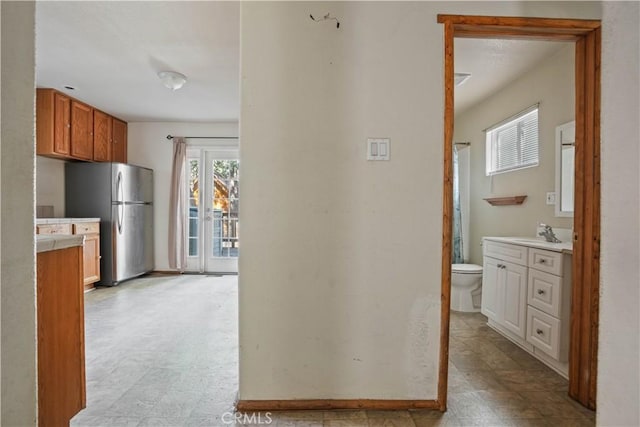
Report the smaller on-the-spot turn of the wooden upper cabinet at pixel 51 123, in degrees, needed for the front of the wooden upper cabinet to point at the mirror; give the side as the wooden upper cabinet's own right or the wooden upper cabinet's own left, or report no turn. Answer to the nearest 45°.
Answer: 0° — it already faces it

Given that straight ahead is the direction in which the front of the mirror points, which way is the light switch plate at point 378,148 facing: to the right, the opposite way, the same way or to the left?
to the left

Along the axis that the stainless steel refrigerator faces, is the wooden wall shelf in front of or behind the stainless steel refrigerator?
in front

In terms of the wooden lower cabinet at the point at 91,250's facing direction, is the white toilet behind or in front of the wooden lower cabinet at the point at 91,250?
in front

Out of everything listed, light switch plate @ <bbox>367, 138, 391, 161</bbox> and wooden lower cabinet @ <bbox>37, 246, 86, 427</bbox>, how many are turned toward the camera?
1

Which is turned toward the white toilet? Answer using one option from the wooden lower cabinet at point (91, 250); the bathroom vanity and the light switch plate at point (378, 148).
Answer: the wooden lower cabinet

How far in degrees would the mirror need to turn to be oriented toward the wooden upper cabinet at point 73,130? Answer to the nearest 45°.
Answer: approximately 45° to its right

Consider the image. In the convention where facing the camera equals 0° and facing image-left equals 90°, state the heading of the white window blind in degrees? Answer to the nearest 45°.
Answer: approximately 45°

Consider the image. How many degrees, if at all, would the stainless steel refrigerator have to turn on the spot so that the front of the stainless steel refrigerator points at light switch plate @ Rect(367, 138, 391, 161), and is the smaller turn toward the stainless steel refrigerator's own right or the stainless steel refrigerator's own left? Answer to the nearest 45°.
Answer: approximately 45° to the stainless steel refrigerator's own right

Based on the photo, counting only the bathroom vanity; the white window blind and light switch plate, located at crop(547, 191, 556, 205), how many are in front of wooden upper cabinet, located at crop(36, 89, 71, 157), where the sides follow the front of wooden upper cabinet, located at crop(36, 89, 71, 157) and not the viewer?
3

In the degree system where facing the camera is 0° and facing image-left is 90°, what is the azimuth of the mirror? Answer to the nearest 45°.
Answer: approximately 45°
